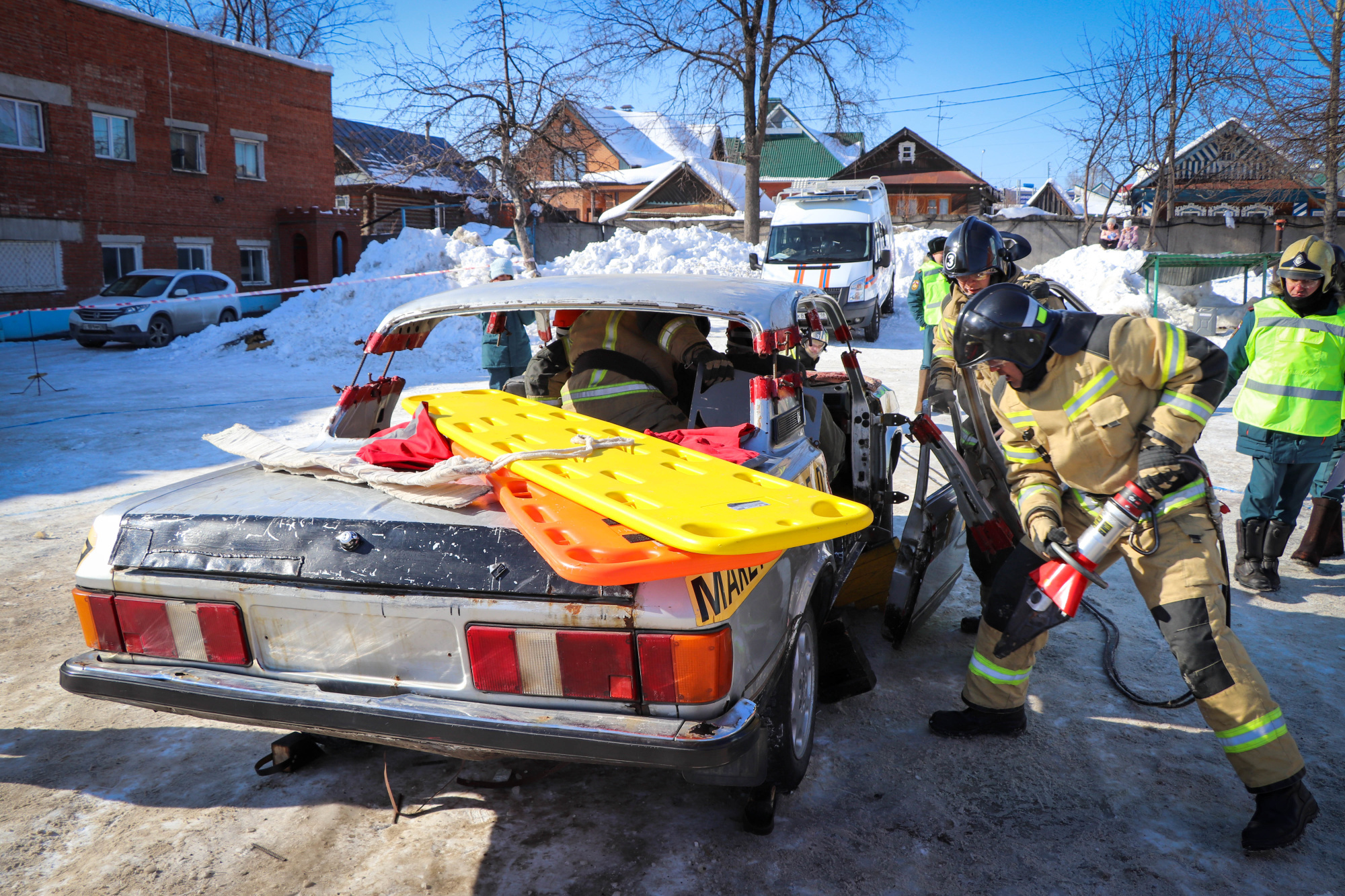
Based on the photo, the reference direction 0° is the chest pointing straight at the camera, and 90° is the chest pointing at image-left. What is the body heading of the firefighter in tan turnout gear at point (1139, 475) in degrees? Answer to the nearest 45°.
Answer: approximately 45°

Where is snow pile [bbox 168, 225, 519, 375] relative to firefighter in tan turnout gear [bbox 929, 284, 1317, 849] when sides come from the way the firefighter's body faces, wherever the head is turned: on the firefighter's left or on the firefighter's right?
on the firefighter's right

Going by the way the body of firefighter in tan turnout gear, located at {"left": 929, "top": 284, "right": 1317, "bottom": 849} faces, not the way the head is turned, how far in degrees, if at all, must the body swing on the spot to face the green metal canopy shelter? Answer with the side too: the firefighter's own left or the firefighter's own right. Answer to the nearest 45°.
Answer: approximately 135° to the firefighter's own right

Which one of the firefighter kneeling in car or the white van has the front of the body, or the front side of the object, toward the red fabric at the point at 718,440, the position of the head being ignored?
the white van

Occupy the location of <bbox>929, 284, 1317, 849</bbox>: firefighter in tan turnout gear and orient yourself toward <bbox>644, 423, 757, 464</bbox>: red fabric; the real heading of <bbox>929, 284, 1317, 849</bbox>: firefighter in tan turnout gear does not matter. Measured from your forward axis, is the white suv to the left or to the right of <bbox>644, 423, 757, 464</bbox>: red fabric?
right

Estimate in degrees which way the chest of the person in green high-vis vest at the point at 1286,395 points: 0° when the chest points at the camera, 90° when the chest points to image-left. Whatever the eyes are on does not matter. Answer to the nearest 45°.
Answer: approximately 0°

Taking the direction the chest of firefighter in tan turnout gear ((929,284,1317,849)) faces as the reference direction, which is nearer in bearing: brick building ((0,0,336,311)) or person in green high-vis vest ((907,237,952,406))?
the brick building

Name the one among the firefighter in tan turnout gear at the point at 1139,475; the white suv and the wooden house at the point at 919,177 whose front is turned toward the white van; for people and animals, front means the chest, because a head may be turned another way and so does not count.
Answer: the wooden house

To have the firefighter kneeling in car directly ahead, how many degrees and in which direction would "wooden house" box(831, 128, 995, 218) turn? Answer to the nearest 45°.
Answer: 0° — it already faces them

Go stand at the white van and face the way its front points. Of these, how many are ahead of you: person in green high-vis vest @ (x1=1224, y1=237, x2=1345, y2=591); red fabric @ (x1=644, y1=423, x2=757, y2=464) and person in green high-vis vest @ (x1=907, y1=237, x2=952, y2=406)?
3

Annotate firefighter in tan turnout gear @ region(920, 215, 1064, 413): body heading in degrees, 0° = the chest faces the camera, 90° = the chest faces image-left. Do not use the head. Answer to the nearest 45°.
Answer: approximately 45°
